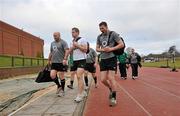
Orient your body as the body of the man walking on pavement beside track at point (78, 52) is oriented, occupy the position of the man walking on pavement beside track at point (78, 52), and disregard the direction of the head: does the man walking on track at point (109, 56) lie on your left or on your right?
on your left

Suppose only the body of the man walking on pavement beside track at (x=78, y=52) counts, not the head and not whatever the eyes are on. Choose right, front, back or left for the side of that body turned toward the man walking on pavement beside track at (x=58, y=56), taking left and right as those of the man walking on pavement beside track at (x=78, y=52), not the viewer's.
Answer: right

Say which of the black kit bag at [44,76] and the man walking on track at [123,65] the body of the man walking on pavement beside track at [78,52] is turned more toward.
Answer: the black kit bag

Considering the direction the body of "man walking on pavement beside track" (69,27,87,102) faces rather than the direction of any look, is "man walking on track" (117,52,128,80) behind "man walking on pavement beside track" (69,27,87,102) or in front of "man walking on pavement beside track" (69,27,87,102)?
behind

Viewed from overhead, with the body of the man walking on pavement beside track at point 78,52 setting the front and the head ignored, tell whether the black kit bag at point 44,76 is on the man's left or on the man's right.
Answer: on the man's right

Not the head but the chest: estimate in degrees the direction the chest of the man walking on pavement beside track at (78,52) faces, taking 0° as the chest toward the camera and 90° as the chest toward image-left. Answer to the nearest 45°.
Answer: approximately 45°

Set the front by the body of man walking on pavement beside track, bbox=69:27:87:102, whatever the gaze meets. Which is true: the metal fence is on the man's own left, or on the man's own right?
on the man's own right
